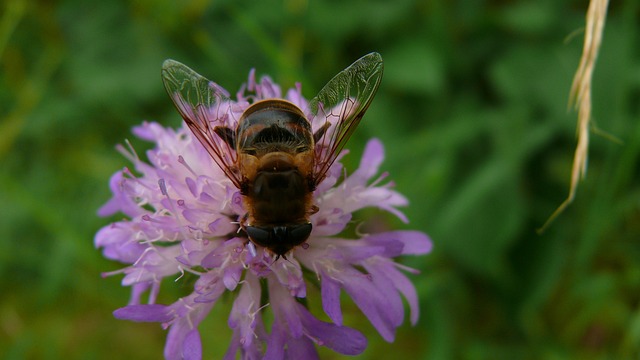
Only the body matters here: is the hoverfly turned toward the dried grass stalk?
no

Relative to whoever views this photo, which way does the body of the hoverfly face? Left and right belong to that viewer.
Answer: facing the viewer
